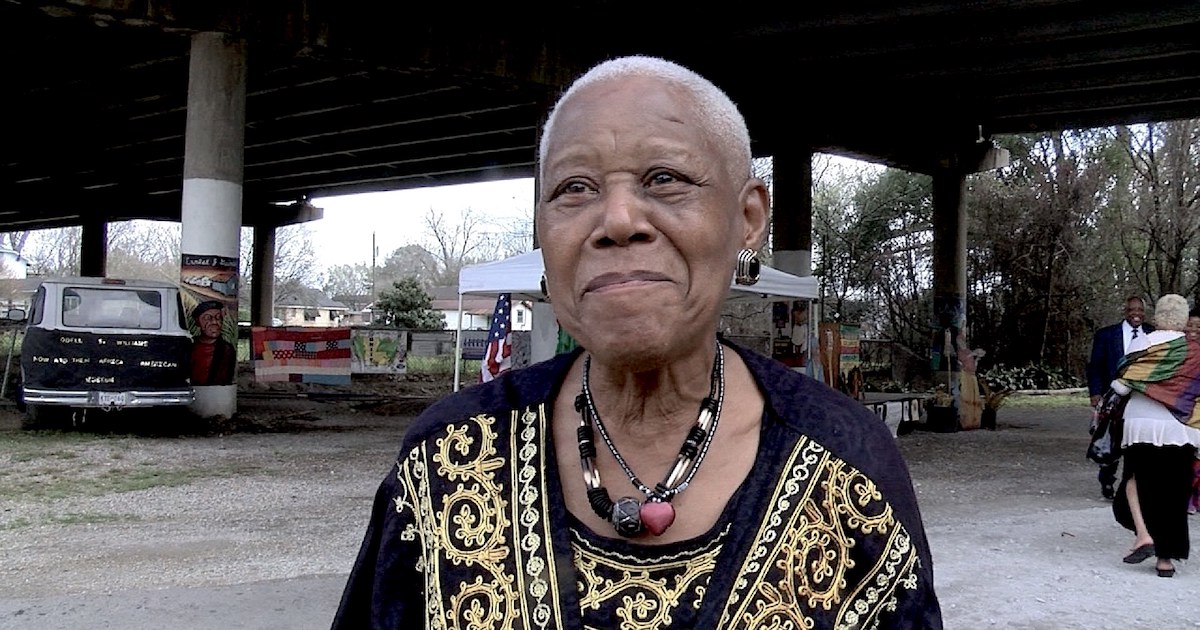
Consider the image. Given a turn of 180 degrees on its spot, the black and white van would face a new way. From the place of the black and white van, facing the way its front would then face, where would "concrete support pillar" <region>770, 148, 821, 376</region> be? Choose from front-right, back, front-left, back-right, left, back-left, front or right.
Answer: left

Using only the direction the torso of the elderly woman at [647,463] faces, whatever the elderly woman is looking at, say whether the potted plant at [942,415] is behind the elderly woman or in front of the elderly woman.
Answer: behind

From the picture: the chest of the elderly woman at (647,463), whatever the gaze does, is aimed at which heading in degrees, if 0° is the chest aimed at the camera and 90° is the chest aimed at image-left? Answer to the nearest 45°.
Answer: approximately 0°

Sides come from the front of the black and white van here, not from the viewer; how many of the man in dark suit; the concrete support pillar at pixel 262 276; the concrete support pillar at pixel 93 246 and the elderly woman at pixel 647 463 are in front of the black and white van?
2

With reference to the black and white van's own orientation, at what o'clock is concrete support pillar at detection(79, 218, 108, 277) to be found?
The concrete support pillar is roughly at 12 o'clock from the black and white van.

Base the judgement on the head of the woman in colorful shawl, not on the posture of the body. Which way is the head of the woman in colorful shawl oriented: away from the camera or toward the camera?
away from the camera

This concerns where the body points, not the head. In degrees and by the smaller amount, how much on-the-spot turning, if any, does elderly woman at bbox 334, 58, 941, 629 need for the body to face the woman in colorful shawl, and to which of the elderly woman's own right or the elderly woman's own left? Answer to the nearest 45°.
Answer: approximately 135° to the elderly woman's own left

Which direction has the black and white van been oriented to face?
away from the camera

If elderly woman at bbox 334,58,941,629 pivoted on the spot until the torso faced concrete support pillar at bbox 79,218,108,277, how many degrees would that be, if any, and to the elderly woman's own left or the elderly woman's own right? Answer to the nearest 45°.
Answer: approximately 135° to the elderly woman's own right
